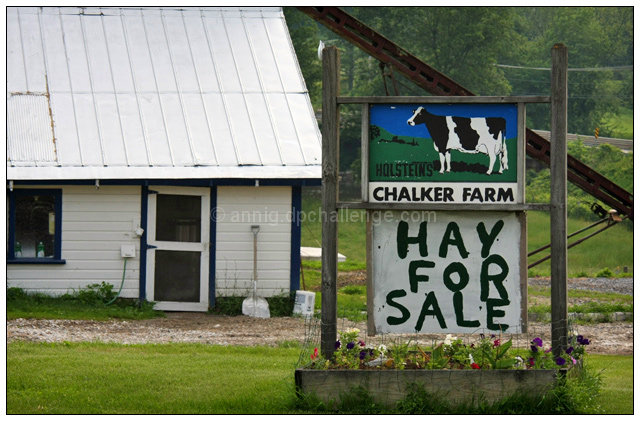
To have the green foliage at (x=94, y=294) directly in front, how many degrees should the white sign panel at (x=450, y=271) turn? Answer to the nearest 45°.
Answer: approximately 135° to its right

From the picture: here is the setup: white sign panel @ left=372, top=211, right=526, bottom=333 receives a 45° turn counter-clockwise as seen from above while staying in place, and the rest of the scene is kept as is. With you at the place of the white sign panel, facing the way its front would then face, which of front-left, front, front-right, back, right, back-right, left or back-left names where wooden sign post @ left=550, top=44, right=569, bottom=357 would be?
front-left

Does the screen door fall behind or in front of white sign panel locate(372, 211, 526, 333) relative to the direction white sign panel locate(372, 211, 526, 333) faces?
behind

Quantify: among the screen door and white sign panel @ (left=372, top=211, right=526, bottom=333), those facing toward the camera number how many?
2

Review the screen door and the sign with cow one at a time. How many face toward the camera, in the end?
2

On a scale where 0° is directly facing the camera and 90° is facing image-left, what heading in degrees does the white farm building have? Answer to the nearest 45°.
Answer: approximately 0°

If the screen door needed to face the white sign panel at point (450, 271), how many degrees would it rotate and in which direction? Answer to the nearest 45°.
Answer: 0° — it already faces it
